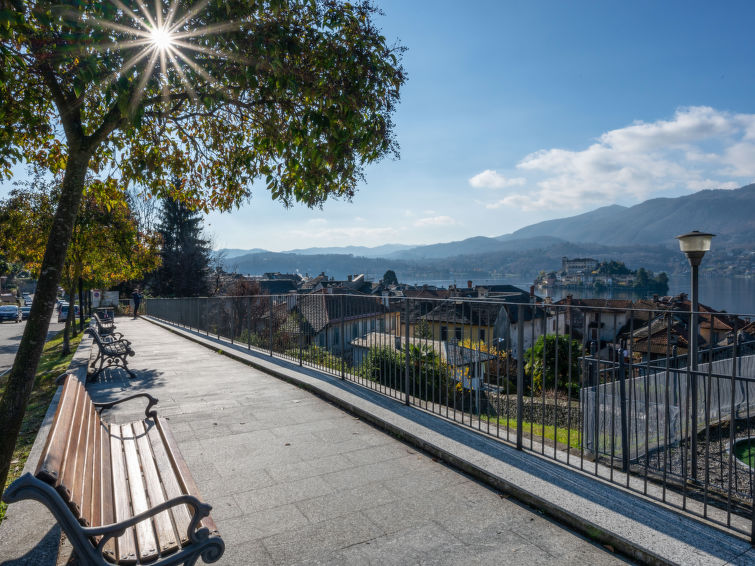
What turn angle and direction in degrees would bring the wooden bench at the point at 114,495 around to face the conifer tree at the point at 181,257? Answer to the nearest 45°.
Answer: approximately 90° to its left

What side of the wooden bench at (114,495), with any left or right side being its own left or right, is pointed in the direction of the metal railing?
front

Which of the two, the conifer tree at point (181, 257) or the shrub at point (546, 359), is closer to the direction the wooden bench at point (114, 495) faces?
the shrub

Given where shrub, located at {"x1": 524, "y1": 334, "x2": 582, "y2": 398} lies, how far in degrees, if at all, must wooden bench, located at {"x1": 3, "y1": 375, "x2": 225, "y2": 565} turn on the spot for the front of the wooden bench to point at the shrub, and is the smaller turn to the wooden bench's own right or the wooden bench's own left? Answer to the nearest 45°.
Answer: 0° — it already faces it

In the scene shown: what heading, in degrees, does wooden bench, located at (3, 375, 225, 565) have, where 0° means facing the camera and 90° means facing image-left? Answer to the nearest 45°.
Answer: approximately 270°
